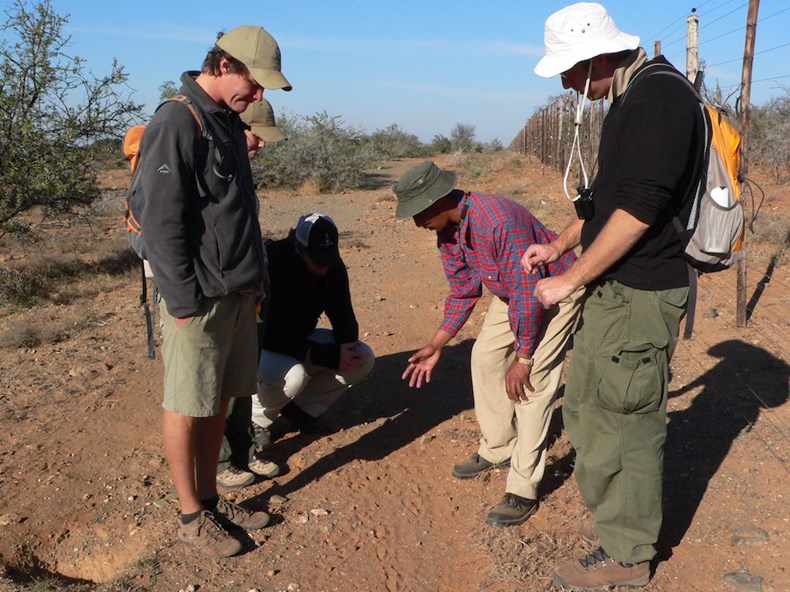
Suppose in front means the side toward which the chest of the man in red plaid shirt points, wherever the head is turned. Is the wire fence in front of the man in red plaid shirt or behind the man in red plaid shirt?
behind

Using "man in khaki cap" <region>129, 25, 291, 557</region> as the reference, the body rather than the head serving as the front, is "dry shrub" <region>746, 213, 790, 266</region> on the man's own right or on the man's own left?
on the man's own left

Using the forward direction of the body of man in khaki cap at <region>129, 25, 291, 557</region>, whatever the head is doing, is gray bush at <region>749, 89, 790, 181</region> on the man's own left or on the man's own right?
on the man's own left

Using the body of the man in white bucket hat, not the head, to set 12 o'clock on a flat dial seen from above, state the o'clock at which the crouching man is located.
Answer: The crouching man is roughly at 1 o'clock from the man in white bucket hat.

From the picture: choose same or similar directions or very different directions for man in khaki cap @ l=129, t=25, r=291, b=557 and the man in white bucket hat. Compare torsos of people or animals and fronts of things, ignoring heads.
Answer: very different directions

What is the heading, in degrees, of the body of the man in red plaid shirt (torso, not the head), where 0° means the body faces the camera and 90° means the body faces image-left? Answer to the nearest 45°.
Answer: approximately 45°

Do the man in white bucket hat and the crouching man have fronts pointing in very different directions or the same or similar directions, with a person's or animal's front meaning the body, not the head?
very different directions

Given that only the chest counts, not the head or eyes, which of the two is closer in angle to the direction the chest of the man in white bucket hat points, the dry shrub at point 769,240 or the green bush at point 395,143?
the green bush

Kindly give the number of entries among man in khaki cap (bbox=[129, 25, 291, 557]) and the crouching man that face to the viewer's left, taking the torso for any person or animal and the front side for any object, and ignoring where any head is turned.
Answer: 0

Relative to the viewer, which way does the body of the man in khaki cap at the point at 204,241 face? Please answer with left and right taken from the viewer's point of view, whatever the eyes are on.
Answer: facing the viewer and to the right of the viewer

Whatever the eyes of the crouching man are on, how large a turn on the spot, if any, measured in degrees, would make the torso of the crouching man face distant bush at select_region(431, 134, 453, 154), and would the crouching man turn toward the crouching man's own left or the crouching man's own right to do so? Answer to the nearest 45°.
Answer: approximately 135° to the crouching man's own left

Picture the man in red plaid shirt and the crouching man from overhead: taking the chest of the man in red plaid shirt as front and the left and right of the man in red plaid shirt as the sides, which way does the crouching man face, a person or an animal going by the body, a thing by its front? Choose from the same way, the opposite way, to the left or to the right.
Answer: to the left

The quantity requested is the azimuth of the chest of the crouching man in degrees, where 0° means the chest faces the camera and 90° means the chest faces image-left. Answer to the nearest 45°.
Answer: approximately 315°

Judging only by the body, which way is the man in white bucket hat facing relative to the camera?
to the viewer's left

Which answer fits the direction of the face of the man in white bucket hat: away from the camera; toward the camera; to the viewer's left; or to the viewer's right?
to the viewer's left

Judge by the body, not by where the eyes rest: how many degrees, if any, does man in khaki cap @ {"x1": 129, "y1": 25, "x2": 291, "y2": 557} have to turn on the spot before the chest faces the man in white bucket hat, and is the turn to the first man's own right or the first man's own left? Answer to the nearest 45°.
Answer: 0° — they already face them

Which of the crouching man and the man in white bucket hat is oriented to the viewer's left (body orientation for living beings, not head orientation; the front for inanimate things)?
the man in white bucket hat

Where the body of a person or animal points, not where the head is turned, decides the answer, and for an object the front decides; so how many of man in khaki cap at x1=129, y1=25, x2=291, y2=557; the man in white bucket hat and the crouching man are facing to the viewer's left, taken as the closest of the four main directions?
1

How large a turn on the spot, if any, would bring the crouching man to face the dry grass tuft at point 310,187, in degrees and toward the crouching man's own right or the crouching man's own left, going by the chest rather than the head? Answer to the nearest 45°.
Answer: approximately 135° to the crouching man's own left

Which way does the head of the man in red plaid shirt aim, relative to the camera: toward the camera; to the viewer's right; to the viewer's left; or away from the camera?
to the viewer's left
